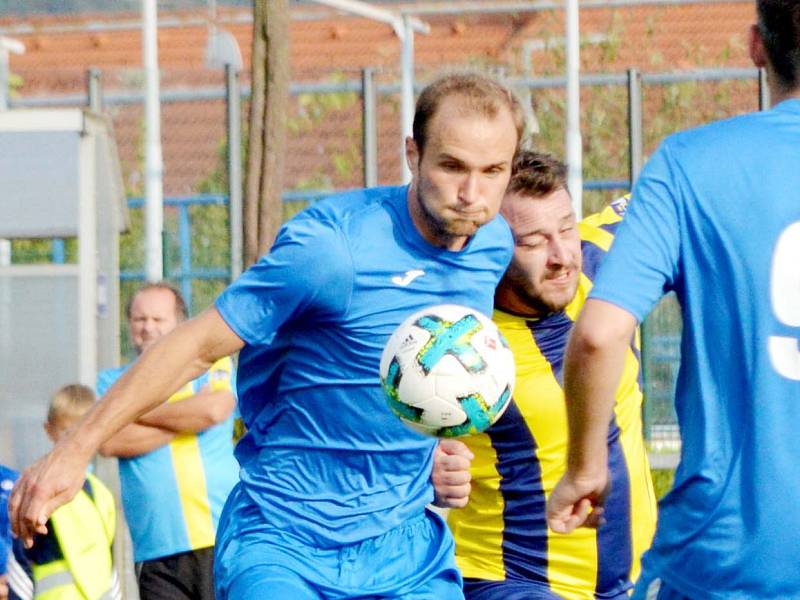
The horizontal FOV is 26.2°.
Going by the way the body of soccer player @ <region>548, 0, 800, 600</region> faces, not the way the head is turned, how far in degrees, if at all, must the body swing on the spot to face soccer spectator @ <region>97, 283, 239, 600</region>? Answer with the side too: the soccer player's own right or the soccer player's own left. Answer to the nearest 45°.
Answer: approximately 45° to the soccer player's own left

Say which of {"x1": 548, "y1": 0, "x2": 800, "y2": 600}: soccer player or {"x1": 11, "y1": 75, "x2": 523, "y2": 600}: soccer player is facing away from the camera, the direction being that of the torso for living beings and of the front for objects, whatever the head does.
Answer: {"x1": 548, "y1": 0, "x2": 800, "y2": 600}: soccer player

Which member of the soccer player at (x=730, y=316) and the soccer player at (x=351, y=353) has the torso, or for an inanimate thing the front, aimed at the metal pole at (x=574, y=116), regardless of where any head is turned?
the soccer player at (x=730, y=316)

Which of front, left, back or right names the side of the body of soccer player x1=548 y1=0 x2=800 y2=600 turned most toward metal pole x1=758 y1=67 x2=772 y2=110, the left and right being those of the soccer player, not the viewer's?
front

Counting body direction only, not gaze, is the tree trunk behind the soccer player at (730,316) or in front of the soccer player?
in front

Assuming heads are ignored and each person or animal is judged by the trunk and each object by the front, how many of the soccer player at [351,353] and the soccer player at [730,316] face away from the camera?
1

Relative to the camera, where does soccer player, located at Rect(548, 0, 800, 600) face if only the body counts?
away from the camera

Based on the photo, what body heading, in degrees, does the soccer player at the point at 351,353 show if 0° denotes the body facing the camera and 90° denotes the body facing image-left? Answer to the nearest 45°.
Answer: approximately 315°

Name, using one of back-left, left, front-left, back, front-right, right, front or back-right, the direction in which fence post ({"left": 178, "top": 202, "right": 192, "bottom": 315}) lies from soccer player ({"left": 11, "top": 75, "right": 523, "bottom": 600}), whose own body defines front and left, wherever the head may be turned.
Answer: back-left

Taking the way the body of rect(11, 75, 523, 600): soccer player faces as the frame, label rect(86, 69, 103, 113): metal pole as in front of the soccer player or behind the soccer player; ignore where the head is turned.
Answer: behind

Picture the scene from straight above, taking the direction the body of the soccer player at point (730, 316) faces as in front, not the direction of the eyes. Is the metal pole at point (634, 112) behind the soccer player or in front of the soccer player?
in front

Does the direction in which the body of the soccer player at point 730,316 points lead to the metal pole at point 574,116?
yes
